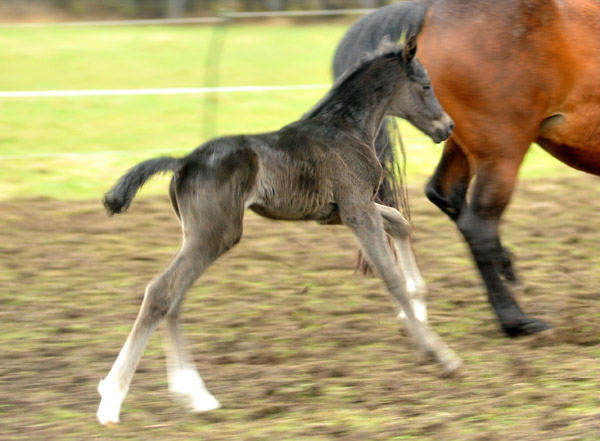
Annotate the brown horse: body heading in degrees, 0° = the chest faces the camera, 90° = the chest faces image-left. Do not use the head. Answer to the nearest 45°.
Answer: approximately 270°

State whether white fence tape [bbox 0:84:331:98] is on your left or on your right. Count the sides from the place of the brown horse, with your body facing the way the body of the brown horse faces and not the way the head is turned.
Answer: on your left

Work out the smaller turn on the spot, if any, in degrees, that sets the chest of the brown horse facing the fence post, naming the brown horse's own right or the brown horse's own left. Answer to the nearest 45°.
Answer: approximately 135° to the brown horse's own left
